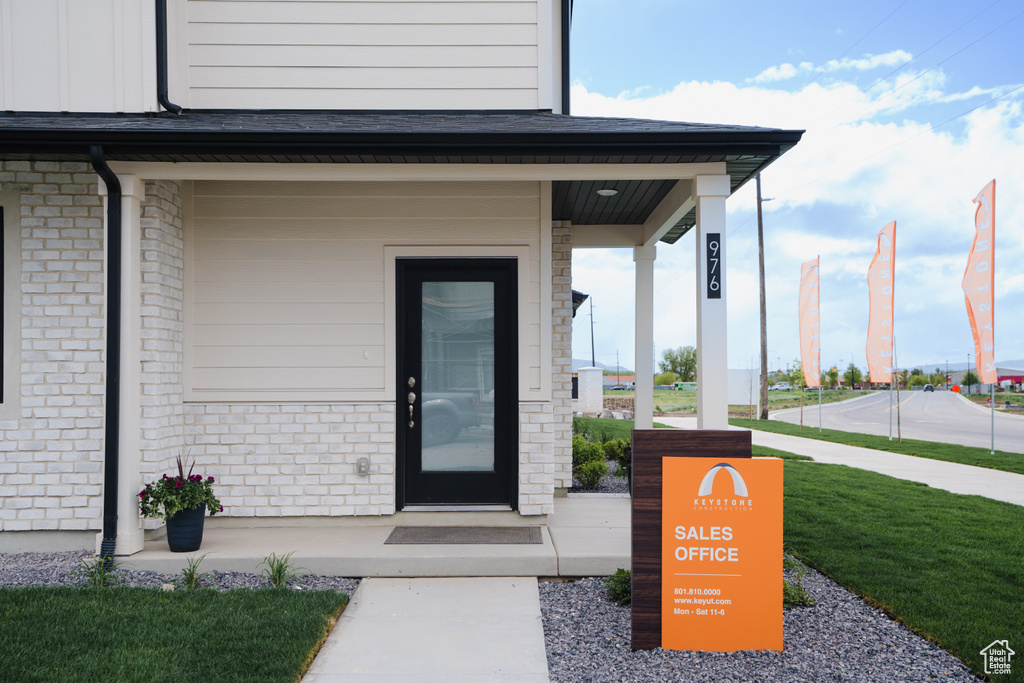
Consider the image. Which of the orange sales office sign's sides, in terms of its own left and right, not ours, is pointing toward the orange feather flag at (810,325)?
back

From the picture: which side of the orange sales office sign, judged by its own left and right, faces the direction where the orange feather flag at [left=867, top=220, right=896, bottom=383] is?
back

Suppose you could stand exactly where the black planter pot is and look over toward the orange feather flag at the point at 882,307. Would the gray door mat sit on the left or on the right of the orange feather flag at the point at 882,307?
right

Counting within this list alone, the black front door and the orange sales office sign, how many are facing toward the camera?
2

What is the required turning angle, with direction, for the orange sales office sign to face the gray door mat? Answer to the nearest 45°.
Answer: approximately 135° to its right

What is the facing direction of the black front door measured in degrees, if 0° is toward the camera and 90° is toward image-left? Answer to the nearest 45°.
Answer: approximately 0°

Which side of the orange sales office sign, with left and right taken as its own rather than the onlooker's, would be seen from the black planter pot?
right

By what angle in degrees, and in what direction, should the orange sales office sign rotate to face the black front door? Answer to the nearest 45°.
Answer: approximately 135° to its right

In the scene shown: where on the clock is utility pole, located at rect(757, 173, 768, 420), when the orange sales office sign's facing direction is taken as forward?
The utility pole is roughly at 6 o'clock from the orange sales office sign.

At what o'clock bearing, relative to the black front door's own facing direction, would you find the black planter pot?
The black planter pot is roughly at 2 o'clock from the black front door.

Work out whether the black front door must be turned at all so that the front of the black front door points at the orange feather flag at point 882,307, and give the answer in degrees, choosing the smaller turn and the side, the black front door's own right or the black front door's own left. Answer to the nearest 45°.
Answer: approximately 135° to the black front door's own left

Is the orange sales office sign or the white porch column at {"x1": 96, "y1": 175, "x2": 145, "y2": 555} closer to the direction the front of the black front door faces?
the orange sales office sign

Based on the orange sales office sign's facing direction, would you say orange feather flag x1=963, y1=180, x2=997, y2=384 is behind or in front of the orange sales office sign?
behind

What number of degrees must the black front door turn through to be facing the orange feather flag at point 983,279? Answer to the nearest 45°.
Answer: approximately 135° to its left
